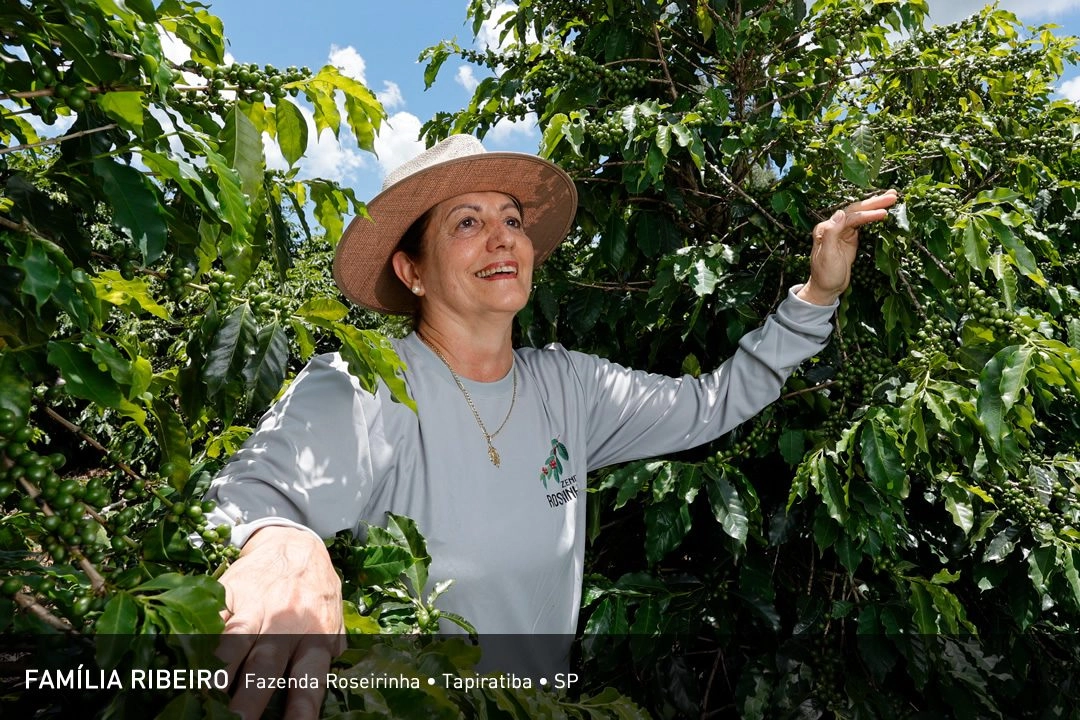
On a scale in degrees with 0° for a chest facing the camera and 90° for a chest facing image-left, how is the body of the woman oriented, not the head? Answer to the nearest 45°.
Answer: approximately 315°
